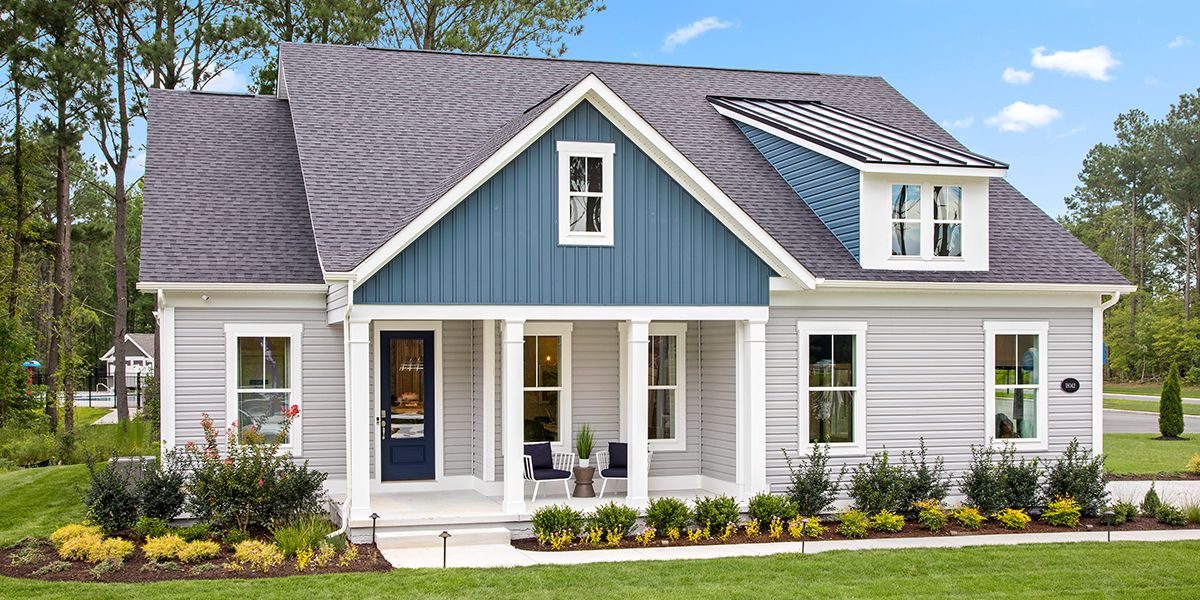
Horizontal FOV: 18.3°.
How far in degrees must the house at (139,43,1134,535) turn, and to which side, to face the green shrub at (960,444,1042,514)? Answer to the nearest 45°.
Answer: approximately 90° to its left

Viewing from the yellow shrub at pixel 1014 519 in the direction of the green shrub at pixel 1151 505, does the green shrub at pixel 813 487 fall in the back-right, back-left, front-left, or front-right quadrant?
back-left

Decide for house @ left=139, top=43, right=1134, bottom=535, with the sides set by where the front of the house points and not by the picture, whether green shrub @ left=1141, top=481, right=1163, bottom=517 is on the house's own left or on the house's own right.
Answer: on the house's own left

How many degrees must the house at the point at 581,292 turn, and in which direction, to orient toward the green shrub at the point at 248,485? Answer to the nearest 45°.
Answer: approximately 45° to its right

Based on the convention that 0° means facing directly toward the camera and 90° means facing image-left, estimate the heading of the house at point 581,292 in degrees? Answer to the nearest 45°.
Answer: approximately 0°

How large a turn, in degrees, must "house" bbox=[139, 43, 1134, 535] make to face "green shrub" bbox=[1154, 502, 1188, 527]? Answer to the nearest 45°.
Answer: approximately 90° to its left

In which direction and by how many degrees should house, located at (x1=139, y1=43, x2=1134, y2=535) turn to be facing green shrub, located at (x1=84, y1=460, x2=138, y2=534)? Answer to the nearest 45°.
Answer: approximately 45° to its right
